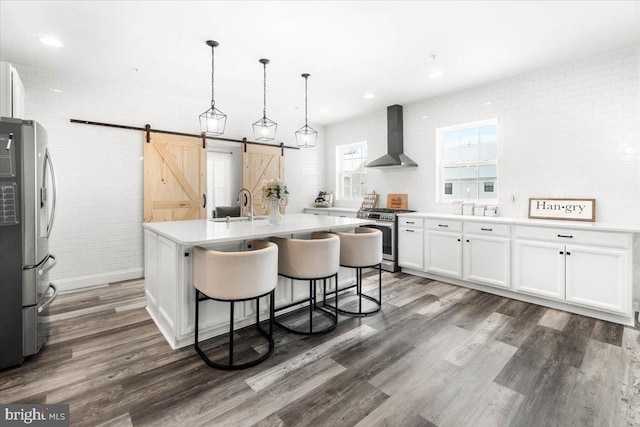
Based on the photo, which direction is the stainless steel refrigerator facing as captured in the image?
to the viewer's right

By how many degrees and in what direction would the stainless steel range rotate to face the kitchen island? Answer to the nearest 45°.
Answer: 0° — it already faces it

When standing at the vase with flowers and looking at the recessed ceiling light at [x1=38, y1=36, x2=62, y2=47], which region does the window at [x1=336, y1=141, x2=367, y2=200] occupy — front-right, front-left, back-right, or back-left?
back-right

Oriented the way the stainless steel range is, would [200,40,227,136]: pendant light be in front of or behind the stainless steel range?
in front

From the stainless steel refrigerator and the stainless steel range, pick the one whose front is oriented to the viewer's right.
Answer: the stainless steel refrigerator

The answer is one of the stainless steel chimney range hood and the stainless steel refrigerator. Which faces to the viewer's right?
the stainless steel refrigerator

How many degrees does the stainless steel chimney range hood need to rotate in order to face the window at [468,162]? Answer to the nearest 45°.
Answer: approximately 135° to its left

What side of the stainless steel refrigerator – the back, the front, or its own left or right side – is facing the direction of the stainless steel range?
front

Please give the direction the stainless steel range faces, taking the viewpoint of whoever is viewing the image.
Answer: facing the viewer and to the left of the viewer

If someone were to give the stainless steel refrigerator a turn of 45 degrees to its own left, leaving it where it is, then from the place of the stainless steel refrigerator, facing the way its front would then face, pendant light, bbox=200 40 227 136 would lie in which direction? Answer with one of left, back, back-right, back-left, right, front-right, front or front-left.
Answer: front-right

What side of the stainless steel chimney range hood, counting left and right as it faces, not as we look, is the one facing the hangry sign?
left

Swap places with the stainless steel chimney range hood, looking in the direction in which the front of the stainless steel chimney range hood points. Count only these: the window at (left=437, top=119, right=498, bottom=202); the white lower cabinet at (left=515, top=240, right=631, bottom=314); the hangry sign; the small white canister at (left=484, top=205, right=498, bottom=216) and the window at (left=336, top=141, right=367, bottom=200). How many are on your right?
1

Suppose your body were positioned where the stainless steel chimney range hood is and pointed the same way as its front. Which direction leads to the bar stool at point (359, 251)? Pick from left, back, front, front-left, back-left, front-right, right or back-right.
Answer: front-left

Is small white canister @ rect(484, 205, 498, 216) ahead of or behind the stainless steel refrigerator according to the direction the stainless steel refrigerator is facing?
ahead
